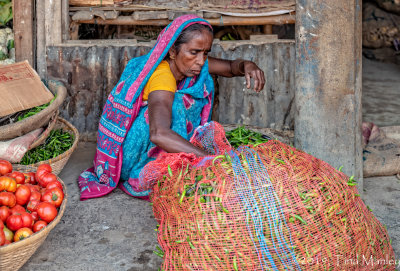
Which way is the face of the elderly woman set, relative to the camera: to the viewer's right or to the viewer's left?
to the viewer's right

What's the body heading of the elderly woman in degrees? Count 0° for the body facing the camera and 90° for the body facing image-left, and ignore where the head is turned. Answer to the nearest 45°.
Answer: approximately 315°

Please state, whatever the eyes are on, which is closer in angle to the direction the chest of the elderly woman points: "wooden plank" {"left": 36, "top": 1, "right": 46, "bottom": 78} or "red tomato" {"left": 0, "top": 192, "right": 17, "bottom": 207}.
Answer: the red tomato
